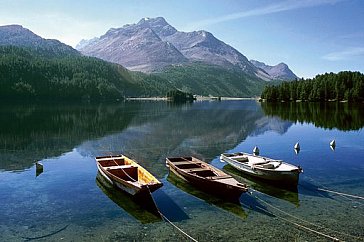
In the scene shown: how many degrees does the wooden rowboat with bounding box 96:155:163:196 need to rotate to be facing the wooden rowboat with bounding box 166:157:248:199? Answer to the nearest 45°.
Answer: approximately 45° to its left

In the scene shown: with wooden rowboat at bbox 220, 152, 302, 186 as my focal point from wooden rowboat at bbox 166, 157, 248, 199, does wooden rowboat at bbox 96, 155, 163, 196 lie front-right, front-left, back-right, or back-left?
back-left

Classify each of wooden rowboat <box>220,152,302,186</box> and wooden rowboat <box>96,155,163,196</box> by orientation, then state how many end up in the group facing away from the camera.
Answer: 0

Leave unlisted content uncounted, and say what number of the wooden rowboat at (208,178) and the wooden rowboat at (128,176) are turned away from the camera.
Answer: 0

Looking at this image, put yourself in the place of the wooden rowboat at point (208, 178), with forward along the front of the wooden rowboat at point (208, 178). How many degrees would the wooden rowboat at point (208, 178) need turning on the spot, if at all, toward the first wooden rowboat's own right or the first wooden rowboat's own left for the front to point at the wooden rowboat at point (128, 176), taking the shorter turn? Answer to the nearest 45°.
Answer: approximately 135° to the first wooden rowboat's own right

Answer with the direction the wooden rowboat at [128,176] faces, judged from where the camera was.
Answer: facing the viewer and to the right of the viewer

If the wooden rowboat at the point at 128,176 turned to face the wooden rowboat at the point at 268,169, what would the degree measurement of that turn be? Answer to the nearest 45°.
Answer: approximately 45° to its left
